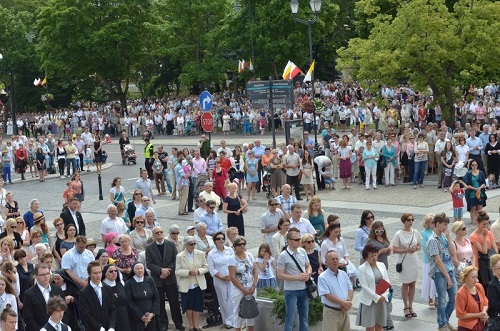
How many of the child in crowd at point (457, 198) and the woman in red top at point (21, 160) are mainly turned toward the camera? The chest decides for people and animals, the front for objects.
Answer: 2

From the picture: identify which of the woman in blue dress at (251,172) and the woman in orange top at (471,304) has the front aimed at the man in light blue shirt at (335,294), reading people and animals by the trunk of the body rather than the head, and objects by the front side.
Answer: the woman in blue dress

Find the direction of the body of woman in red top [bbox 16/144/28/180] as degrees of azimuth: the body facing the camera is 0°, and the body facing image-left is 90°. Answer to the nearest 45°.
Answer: approximately 0°

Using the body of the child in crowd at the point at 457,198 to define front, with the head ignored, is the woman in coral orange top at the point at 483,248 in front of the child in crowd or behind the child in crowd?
in front

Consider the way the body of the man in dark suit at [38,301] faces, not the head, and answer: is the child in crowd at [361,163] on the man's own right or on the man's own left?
on the man's own left

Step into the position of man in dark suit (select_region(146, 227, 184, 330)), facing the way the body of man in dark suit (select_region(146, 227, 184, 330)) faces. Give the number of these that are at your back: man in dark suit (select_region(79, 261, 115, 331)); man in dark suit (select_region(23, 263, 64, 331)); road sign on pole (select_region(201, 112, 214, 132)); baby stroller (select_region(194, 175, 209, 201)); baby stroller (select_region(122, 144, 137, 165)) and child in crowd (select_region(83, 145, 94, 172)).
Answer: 4

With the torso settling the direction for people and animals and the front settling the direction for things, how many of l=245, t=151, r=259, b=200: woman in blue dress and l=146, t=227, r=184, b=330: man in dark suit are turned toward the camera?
2

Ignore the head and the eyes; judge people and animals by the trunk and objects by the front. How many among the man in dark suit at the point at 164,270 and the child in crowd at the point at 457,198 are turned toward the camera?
2

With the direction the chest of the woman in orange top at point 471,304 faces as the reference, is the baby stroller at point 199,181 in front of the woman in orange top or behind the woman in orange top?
behind

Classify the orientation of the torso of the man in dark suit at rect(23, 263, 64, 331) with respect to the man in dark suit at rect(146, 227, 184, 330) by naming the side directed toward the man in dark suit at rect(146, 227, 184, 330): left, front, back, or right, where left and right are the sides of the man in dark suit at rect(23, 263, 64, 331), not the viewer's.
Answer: left
